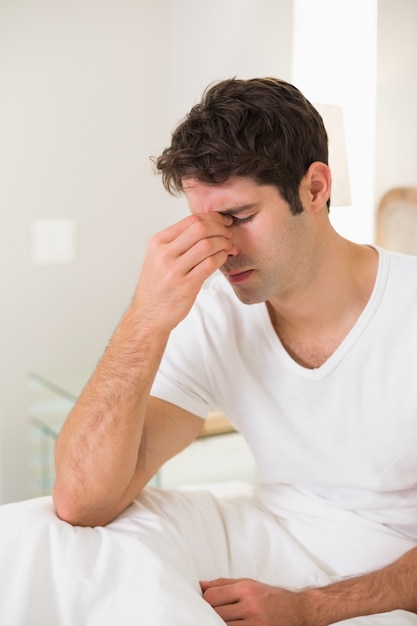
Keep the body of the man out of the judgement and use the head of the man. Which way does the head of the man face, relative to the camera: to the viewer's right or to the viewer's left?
to the viewer's left

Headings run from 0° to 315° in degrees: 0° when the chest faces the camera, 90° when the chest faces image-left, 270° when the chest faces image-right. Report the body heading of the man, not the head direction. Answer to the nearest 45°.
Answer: approximately 45°
